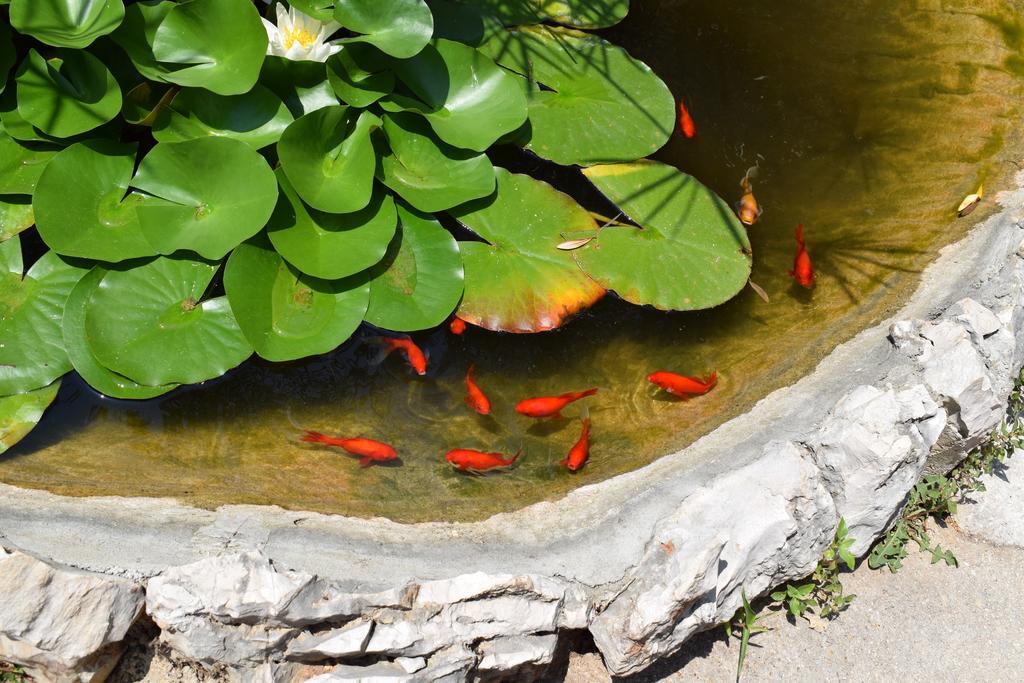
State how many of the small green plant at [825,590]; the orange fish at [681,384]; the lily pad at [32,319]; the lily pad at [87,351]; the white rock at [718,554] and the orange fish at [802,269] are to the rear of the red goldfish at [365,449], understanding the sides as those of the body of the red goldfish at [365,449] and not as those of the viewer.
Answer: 2

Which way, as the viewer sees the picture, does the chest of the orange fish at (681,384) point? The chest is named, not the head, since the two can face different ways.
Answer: to the viewer's left

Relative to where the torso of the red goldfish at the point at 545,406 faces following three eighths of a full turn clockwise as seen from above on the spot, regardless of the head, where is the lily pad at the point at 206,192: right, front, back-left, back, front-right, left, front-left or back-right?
back-left

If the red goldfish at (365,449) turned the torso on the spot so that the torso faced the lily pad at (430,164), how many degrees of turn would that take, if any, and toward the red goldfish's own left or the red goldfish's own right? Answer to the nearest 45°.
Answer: approximately 90° to the red goldfish's own left

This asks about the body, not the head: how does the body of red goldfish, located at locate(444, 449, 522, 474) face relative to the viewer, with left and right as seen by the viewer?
facing to the left of the viewer

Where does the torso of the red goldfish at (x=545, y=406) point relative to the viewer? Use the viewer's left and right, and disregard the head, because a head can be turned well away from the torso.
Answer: facing to the left of the viewer

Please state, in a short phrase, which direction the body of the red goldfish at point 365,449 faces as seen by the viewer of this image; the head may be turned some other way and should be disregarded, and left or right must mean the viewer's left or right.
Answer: facing to the right of the viewer

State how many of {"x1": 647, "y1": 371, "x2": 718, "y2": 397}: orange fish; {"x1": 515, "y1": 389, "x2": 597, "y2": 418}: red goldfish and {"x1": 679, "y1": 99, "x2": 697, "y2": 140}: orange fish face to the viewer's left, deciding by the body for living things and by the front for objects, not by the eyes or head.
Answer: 2

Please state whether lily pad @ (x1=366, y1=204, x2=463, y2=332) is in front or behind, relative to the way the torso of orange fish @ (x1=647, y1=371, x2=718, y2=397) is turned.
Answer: in front

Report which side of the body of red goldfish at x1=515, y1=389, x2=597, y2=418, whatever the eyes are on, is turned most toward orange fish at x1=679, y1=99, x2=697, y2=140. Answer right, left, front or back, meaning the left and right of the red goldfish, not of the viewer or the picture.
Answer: right

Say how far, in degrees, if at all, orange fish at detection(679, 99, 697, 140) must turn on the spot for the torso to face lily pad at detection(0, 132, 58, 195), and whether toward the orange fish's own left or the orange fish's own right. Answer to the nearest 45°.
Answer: approximately 45° to the orange fish's own right

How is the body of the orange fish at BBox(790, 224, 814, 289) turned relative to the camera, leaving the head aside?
toward the camera

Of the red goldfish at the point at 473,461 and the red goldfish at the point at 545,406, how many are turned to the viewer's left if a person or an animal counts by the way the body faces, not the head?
2

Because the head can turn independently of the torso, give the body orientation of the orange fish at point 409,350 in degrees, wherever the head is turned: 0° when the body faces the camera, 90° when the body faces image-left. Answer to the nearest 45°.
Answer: approximately 315°
